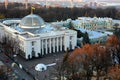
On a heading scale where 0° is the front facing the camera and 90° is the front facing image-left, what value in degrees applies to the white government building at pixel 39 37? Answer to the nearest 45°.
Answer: approximately 315°

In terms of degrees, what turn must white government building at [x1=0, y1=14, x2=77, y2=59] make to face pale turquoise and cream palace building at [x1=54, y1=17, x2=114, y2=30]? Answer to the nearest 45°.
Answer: approximately 90° to its left
